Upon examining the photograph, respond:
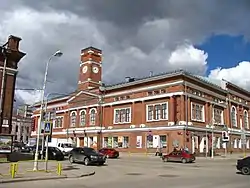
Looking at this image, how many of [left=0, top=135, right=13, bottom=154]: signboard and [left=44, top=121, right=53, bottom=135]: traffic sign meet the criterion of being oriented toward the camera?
2

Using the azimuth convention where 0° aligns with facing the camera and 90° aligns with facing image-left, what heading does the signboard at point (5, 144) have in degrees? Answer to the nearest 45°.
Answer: approximately 0°

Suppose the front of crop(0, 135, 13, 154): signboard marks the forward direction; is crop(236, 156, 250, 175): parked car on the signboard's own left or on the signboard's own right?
on the signboard's own left

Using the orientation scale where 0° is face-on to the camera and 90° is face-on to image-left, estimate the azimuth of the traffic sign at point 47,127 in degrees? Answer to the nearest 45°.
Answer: approximately 0°

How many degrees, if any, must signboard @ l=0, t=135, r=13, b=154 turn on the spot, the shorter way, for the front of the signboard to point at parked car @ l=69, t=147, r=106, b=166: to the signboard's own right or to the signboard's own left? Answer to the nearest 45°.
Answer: approximately 90° to the signboard's own left
